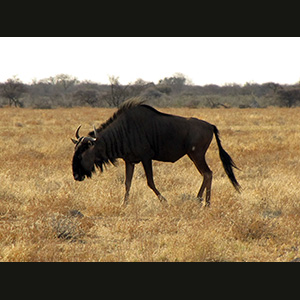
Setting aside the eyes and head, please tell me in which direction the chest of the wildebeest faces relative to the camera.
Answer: to the viewer's left
